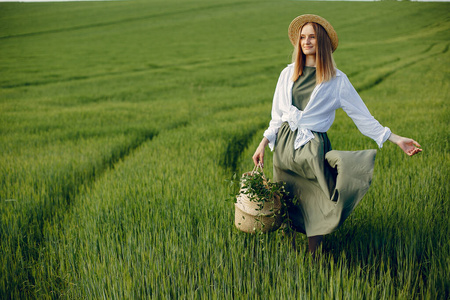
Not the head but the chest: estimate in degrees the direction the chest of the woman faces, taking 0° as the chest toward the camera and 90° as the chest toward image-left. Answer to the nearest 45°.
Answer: approximately 45°
